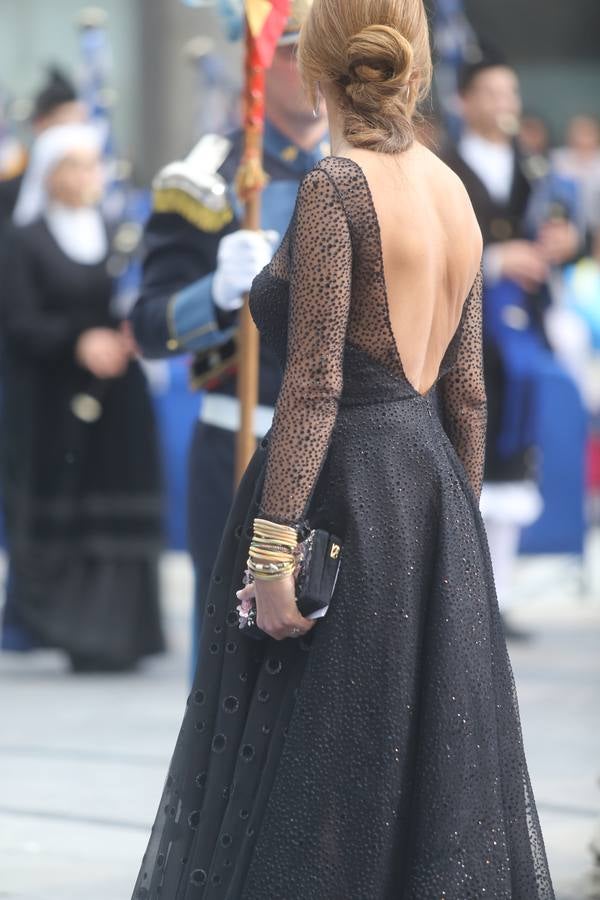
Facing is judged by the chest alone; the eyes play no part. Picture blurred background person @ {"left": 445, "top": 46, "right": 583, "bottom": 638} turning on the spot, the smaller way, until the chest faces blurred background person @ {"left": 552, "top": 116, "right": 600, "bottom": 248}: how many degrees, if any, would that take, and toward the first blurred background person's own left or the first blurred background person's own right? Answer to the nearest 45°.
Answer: approximately 135° to the first blurred background person's own left

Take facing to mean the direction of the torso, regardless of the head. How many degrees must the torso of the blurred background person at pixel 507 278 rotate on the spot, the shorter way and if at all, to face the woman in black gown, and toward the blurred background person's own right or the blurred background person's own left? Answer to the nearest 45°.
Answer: approximately 45° to the blurred background person's own right

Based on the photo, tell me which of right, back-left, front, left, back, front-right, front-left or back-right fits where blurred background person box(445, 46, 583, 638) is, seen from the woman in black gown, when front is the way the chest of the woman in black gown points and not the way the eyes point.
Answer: front-right

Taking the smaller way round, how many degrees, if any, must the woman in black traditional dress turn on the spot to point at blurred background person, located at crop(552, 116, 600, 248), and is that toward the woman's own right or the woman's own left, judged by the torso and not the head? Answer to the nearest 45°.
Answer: approximately 90° to the woman's own left

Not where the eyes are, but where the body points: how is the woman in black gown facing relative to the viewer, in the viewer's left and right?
facing away from the viewer and to the left of the viewer

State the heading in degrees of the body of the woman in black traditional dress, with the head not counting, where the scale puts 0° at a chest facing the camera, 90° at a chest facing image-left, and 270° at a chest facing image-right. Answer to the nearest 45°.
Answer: approximately 315°

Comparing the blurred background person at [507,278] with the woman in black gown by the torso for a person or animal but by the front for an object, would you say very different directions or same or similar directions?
very different directions

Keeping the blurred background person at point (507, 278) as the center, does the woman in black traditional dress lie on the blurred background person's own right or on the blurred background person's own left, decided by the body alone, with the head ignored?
on the blurred background person's own right

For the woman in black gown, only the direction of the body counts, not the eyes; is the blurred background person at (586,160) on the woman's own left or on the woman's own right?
on the woman's own right
